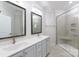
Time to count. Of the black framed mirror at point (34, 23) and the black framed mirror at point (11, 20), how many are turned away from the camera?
0

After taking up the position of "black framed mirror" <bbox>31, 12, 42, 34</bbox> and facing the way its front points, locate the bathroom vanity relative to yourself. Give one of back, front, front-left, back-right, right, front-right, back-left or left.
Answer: front-right

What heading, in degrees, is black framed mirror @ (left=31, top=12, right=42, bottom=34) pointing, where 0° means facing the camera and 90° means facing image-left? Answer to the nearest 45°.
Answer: approximately 315°

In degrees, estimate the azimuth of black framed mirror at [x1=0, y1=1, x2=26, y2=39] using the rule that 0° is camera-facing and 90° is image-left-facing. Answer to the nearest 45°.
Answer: approximately 315°

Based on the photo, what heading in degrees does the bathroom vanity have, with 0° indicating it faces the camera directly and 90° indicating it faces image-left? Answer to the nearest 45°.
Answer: approximately 315°
